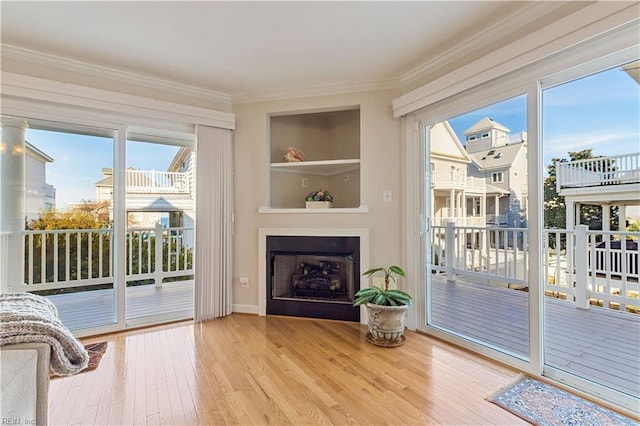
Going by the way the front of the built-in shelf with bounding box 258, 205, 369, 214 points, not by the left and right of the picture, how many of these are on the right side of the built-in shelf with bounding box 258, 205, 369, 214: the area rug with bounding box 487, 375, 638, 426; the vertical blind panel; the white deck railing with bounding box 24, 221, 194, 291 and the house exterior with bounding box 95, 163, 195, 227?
3

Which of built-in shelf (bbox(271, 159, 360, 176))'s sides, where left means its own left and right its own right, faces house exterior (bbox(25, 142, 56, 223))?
right

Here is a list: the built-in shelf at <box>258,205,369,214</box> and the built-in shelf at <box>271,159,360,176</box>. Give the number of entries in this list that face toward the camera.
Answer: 2

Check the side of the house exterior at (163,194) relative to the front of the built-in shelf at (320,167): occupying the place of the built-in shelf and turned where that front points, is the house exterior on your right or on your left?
on your right

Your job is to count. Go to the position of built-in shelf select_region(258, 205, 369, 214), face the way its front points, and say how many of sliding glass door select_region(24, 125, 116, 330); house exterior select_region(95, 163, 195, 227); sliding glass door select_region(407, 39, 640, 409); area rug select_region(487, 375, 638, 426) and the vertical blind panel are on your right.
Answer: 3

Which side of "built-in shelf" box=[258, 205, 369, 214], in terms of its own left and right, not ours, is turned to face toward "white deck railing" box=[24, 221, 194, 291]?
right
